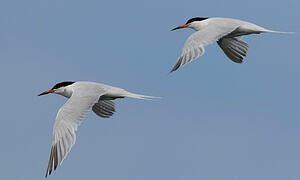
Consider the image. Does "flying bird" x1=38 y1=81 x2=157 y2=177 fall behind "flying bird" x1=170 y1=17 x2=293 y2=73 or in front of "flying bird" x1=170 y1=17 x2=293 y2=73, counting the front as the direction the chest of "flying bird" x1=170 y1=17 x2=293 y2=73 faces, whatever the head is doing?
in front

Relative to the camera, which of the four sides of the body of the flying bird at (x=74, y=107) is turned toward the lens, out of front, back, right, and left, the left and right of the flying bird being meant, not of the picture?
left

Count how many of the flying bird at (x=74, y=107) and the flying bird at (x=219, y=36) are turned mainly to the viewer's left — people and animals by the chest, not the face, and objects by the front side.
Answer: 2

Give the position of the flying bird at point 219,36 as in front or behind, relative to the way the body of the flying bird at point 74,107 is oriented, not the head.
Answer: behind

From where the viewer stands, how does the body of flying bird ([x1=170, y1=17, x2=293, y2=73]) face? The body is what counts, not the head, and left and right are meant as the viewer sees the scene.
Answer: facing to the left of the viewer
